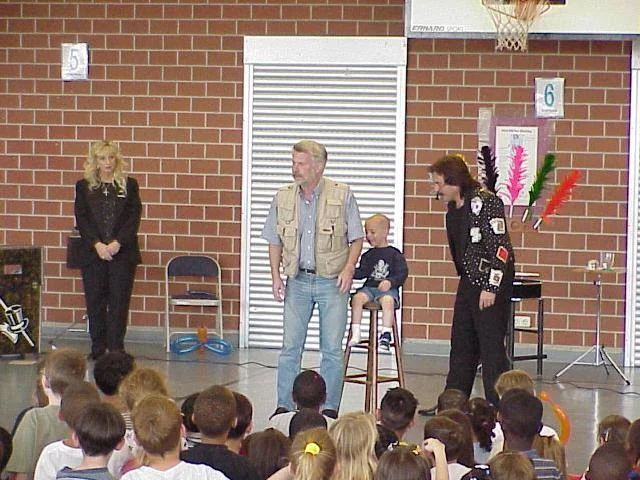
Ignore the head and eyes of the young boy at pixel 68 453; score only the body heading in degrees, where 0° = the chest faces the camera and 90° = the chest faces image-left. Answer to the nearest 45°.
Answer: approximately 180°

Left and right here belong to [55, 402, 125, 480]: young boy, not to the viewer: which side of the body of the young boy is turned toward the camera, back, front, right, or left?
back

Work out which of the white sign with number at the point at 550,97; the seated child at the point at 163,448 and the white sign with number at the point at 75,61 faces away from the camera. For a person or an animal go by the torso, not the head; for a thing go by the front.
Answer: the seated child

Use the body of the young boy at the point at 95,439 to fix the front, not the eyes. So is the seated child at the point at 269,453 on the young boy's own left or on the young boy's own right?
on the young boy's own right

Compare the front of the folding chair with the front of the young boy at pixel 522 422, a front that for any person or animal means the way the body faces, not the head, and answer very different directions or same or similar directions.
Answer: very different directions

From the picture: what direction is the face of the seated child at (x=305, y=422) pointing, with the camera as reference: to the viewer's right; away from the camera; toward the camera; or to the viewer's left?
away from the camera

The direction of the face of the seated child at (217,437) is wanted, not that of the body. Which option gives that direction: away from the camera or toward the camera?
away from the camera

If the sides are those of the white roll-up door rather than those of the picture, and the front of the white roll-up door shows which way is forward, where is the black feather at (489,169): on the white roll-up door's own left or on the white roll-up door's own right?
on the white roll-up door's own left

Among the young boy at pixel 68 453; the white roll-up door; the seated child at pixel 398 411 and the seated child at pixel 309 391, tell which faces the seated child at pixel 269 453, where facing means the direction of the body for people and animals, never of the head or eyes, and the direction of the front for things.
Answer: the white roll-up door

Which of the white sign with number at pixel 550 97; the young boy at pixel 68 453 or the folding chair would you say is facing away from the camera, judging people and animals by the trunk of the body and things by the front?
the young boy
